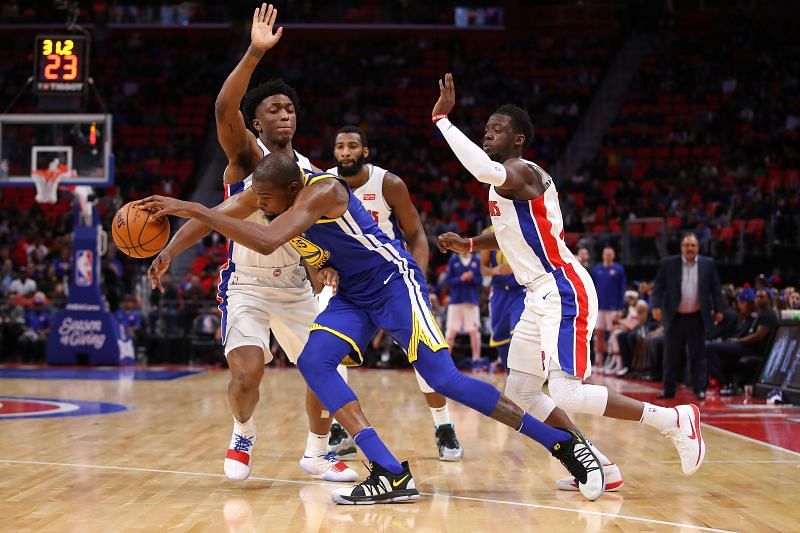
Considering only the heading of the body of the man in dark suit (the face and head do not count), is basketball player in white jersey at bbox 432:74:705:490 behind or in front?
in front

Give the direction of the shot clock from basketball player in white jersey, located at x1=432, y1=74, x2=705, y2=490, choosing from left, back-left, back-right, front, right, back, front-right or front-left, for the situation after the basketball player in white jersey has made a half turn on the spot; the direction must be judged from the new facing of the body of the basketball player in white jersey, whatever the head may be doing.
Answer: back-left

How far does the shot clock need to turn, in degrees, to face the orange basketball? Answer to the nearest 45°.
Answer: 0° — it already faces it

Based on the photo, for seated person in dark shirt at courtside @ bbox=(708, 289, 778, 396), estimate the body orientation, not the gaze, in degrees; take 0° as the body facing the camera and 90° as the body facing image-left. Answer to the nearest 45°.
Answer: approximately 90°

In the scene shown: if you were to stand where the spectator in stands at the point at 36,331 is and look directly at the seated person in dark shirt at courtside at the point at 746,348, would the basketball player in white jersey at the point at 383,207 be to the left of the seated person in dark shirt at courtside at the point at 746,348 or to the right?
right

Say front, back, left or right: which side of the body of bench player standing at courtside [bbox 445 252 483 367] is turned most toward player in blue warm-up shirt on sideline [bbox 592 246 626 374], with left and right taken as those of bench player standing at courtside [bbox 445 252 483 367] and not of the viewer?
left

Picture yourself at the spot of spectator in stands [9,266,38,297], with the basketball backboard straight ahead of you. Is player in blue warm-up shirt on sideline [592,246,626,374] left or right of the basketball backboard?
left

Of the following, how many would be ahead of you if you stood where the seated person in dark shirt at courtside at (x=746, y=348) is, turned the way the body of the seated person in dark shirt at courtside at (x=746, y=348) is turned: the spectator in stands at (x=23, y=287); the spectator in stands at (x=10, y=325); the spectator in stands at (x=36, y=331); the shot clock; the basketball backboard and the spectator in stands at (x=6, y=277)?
6

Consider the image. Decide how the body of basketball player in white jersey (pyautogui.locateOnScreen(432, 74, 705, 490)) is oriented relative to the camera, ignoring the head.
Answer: to the viewer's left

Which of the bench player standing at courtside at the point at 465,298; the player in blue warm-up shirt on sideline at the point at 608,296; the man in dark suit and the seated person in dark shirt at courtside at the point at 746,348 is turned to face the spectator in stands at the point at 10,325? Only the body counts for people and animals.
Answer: the seated person in dark shirt at courtside at the point at 746,348
